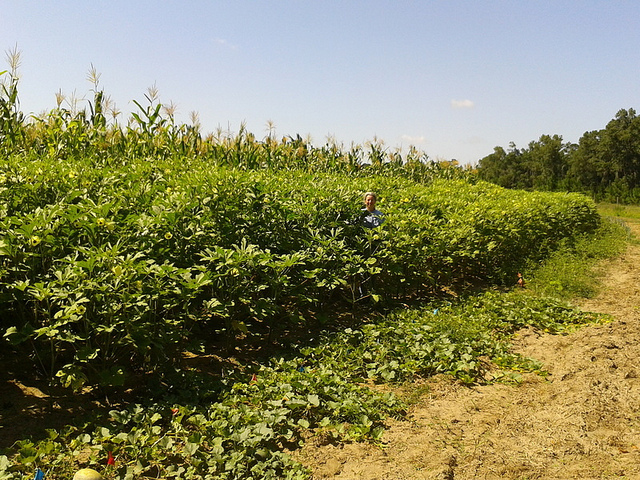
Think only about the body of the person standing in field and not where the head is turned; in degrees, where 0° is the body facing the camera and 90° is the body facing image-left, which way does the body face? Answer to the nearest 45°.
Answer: approximately 0°
